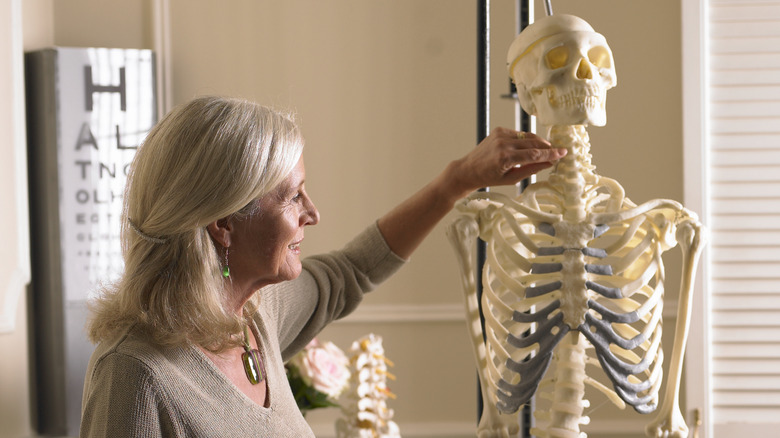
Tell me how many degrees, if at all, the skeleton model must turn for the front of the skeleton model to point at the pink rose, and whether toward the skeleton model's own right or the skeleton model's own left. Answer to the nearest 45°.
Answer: approximately 135° to the skeleton model's own right

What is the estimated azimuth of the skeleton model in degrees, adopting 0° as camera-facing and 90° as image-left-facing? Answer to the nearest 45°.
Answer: approximately 0°

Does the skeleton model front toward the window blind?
no

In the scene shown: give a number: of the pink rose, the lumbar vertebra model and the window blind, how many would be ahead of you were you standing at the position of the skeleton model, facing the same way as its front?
0

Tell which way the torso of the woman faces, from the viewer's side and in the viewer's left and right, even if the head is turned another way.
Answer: facing the viewer and to the right of the viewer

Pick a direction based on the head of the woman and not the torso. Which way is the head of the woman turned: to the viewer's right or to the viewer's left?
to the viewer's right

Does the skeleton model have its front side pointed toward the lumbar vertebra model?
no

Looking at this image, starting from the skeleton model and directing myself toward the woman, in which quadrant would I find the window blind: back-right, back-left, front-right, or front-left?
back-right

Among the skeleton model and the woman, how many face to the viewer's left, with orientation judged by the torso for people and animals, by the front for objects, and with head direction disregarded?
0
